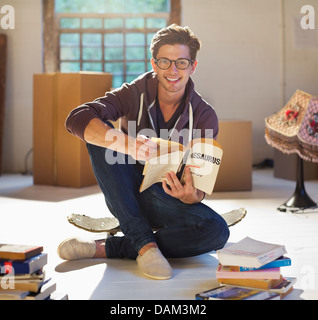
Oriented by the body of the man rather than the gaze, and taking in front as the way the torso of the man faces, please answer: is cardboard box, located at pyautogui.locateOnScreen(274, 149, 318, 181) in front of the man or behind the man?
behind

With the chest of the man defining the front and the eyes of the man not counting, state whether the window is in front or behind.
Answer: behind

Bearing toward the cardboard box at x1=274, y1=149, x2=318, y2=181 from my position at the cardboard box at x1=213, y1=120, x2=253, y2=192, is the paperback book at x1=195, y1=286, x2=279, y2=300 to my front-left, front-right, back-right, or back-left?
back-right

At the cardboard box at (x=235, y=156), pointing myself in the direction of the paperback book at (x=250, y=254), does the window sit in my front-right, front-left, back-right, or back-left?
back-right

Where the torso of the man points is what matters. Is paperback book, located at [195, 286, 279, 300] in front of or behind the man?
in front

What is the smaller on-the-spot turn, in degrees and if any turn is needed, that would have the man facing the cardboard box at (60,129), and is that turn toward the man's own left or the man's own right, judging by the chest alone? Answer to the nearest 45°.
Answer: approximately 180°

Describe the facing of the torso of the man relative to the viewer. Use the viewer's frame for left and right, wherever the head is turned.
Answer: facing the viewer

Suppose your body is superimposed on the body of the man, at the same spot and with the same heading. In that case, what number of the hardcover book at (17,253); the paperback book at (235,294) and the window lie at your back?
1

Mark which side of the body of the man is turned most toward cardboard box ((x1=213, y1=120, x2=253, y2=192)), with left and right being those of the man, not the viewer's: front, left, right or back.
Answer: back
